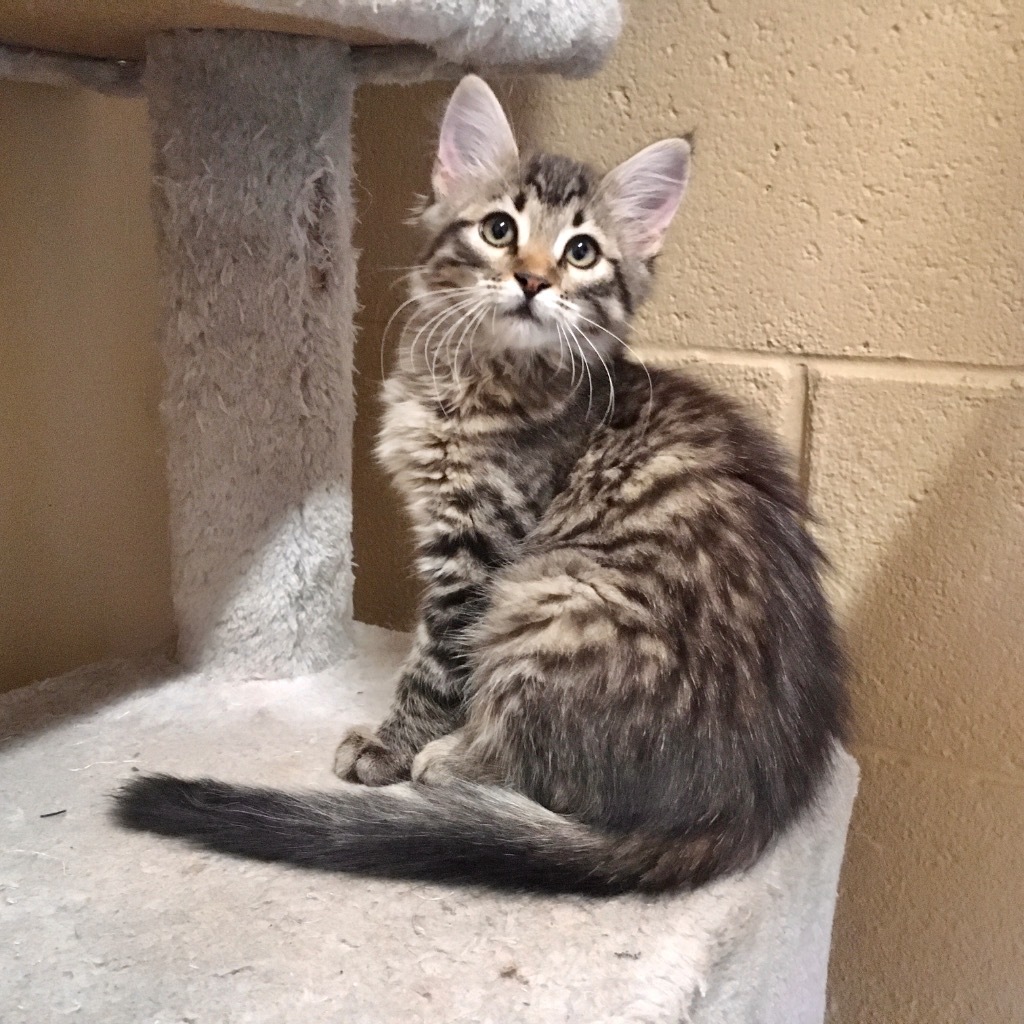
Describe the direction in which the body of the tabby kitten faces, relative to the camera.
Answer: to the viewer's left
